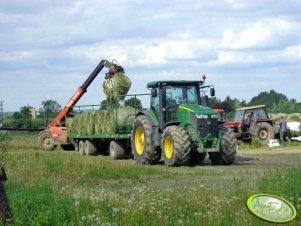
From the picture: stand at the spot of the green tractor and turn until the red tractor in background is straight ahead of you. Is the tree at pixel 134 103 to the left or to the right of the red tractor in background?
left

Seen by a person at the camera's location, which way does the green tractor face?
facing the viewer and to the right of the viewer

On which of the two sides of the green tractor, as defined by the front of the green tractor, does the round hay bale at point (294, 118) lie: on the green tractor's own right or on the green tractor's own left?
on the green tractor's own left

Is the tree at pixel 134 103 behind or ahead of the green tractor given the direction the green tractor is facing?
behind

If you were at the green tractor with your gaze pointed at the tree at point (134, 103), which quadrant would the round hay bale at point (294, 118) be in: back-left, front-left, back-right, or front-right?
front-right

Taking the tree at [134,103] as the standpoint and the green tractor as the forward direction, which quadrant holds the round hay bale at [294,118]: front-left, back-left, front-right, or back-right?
front-left

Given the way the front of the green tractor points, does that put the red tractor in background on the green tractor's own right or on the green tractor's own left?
on the green tractor's own left
